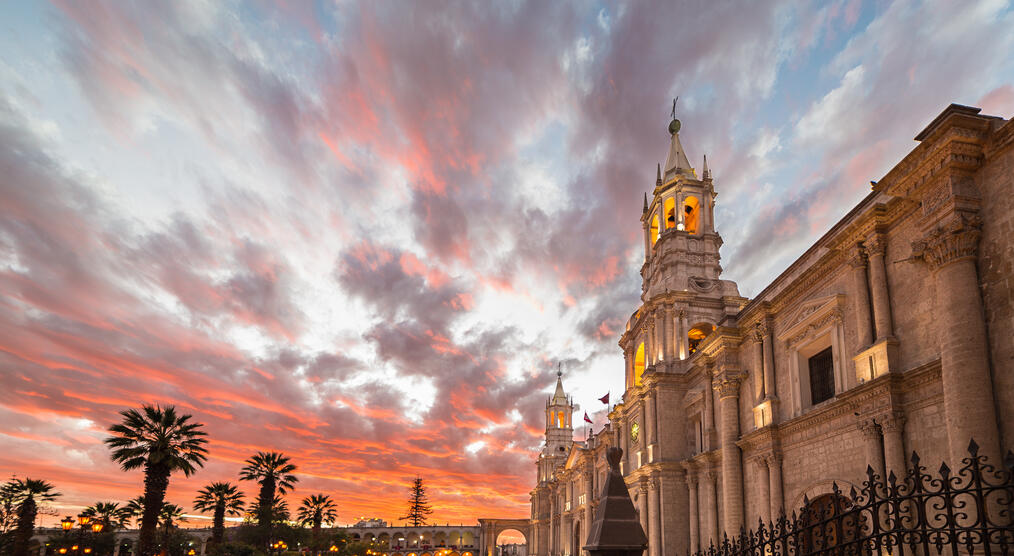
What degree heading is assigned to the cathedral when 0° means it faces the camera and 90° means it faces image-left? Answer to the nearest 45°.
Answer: approximately 45°
